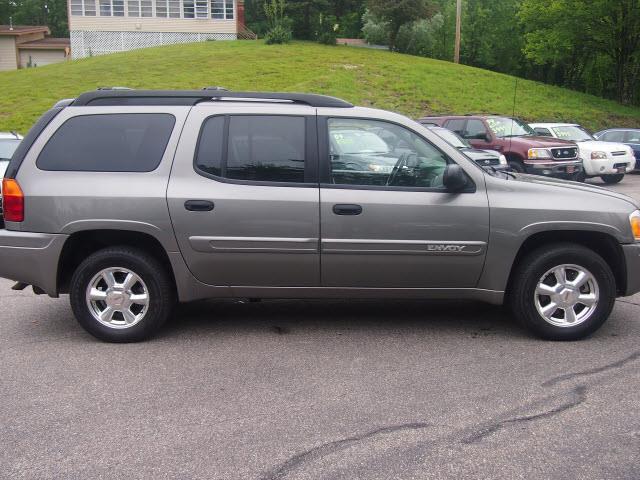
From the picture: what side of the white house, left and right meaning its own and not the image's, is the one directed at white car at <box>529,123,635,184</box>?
front

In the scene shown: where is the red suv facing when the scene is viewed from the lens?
facing the viewer and to the right of the viewer

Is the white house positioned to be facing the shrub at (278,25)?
no

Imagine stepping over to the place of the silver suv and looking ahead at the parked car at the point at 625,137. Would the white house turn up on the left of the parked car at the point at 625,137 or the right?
left

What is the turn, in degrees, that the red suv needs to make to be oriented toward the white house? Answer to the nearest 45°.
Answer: approximately 180°

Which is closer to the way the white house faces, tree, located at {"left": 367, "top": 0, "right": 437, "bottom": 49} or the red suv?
the red suv

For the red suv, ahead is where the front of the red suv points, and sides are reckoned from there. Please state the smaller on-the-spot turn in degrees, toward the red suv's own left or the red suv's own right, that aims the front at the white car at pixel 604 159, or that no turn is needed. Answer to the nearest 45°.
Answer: approximately 90° to the red suv's own left

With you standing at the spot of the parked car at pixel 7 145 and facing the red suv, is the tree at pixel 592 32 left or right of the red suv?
left

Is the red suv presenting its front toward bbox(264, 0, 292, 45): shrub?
no

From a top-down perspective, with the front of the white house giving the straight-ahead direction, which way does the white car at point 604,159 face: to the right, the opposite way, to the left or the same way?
the same way

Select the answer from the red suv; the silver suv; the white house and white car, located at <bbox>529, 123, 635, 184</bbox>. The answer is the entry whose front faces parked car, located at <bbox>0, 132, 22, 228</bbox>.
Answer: the white house

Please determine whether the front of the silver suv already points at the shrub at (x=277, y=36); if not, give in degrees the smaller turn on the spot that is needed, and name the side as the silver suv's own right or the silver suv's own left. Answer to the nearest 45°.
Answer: approximately 90° to the silver suv's own left

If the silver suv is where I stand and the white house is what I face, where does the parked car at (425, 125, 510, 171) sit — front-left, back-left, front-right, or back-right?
front-right

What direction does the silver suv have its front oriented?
to the viewer's right

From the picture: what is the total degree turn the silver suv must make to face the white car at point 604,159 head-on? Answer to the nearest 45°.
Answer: approximately 45° to its left

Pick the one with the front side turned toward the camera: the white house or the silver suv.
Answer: the white house

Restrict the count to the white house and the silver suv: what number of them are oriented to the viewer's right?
1

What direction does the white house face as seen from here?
toward the camera

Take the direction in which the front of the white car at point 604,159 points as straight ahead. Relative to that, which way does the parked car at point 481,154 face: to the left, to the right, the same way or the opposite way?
the same way
